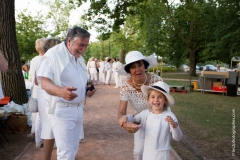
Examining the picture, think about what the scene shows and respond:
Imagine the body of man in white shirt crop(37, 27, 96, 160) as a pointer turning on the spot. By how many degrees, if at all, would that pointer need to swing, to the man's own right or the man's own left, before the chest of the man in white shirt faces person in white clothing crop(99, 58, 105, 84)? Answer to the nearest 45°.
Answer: approximately 135° to the man's own left

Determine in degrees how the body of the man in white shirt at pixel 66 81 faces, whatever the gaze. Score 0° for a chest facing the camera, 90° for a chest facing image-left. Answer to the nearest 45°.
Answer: approximately 315°

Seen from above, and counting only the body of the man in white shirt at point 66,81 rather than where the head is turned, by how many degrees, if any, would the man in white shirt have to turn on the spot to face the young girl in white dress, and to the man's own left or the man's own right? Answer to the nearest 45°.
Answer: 0° — they already face them

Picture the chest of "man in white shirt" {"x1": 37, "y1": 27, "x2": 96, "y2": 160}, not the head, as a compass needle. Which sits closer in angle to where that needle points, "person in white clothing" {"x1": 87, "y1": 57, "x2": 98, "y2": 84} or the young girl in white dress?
the young girl in white dress

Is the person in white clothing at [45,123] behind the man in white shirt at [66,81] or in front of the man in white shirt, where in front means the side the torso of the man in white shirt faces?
behind

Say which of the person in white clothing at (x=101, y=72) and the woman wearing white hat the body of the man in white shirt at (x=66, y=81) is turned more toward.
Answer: the woman wearing white hat
